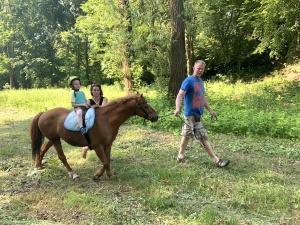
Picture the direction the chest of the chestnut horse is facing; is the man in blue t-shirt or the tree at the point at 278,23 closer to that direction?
the man in blue t-shirt

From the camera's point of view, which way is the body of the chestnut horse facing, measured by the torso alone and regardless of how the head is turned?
to the viewer's right

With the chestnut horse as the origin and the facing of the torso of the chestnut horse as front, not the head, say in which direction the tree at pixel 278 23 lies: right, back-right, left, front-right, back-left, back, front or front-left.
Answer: front-left

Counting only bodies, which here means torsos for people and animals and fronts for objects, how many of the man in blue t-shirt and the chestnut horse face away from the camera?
0

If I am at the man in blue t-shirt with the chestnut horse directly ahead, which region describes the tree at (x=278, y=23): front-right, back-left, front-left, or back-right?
back-right

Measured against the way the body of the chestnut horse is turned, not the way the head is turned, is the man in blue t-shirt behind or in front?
in front
